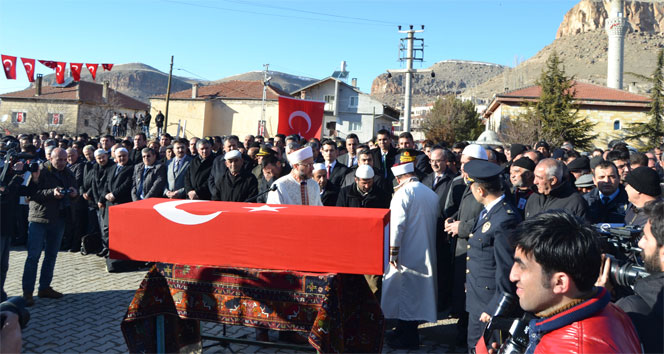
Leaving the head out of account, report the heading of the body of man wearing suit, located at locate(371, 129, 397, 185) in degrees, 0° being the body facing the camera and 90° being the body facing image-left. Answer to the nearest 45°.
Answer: approximately 0°

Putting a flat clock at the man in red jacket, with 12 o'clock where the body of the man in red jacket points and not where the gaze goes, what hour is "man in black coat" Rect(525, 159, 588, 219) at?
The man in black coat is roughly at 3 o'clock from the man in red jacket.

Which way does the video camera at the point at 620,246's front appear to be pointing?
to the viewer's left

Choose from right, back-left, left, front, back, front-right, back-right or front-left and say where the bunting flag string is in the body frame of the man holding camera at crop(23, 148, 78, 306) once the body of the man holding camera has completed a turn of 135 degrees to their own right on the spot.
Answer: right

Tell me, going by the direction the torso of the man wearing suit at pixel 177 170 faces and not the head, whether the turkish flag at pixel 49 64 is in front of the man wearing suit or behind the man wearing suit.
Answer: behind

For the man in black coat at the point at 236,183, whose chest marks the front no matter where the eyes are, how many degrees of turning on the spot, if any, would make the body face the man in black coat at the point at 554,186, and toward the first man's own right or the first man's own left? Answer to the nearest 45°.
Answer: approximately 45° to the first man's own left

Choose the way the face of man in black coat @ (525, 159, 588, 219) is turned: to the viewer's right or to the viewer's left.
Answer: to the viewer's left

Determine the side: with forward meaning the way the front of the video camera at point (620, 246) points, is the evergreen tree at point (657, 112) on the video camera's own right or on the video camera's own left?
on the video camera's own right

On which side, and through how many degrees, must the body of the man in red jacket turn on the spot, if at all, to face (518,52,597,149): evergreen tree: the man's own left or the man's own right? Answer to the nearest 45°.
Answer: approximately 90° to the man's own right
